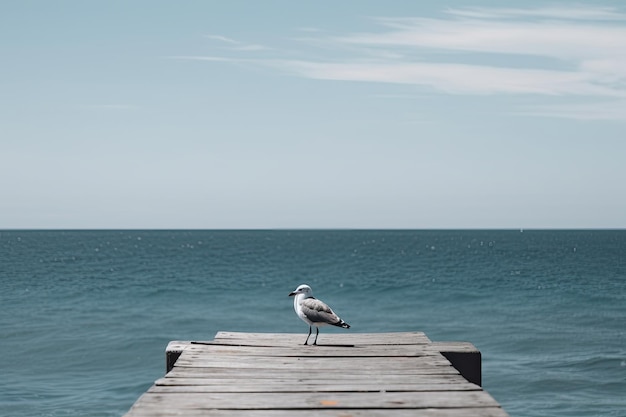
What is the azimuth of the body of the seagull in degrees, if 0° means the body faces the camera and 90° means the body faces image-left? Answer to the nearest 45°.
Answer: approximately 90°
